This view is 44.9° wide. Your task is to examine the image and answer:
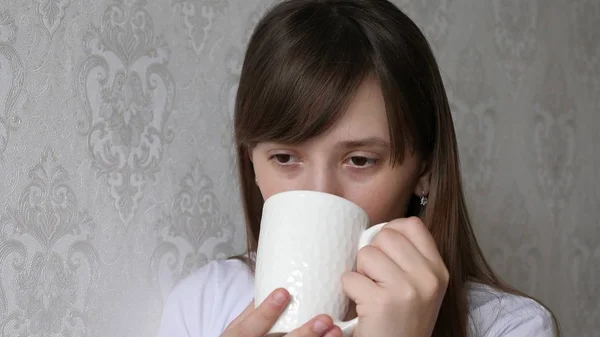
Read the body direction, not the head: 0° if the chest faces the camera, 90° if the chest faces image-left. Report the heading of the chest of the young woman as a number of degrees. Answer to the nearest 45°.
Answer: approximately 0°
